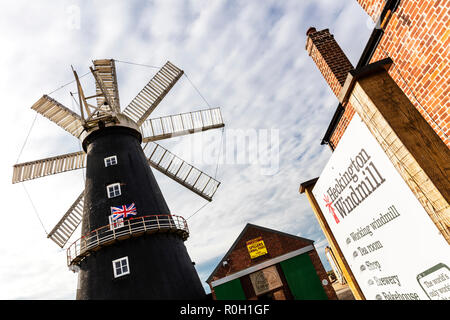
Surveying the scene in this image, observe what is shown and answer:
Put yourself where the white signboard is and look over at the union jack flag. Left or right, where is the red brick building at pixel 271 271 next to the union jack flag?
right

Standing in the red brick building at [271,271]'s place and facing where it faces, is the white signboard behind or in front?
in front

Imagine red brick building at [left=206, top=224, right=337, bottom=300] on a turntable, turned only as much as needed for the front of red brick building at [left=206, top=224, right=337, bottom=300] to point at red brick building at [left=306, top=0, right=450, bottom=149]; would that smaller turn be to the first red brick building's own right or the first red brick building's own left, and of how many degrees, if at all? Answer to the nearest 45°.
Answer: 0° — it already faces it

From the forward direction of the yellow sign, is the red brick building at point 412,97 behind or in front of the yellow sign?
in front
